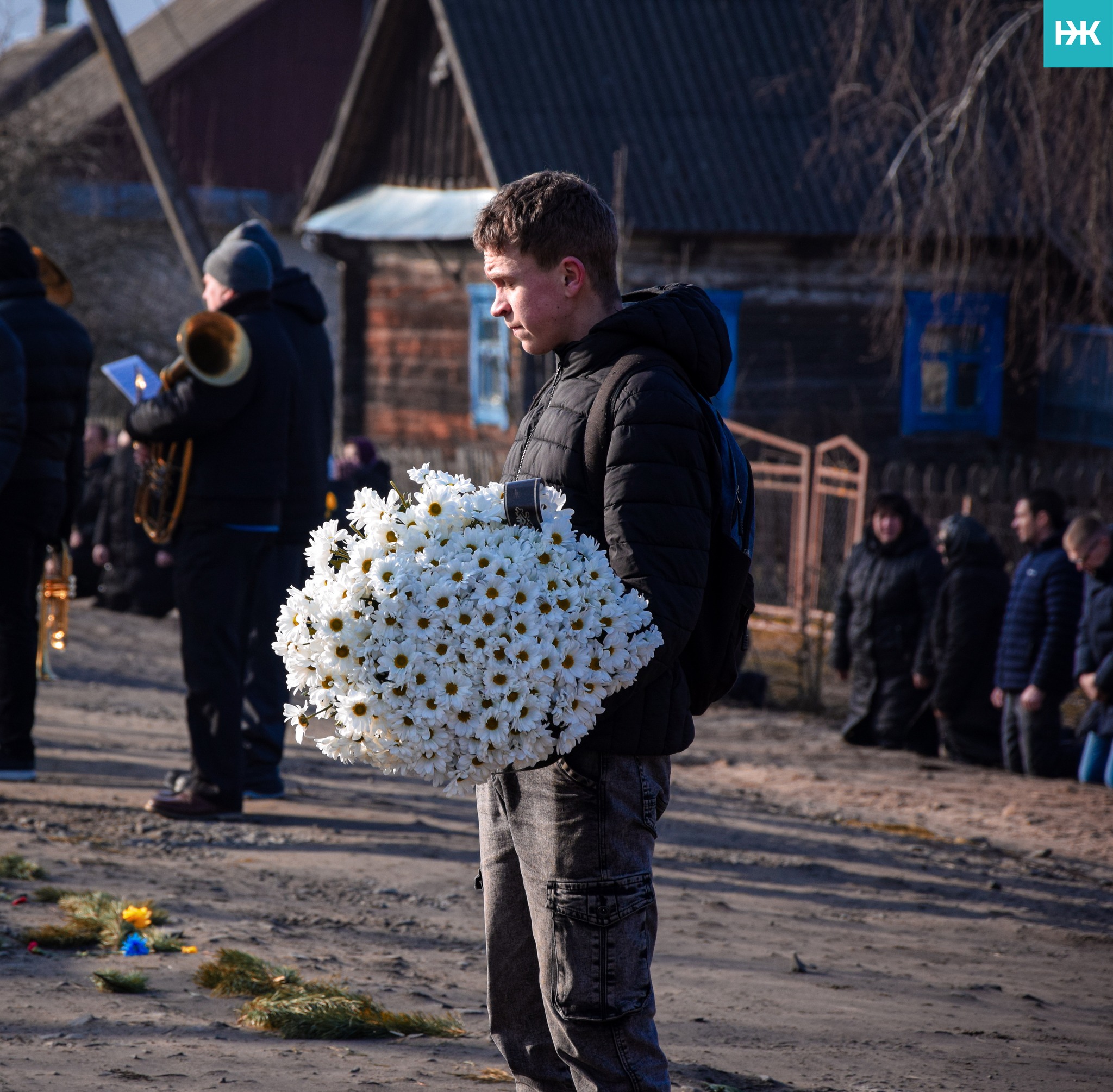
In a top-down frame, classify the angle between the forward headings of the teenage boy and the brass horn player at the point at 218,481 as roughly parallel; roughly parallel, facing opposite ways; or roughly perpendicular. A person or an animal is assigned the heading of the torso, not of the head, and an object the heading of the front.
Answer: roughly parallel

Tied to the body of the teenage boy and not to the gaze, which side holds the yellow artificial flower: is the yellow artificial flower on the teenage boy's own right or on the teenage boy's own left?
on the teenage boy's own right

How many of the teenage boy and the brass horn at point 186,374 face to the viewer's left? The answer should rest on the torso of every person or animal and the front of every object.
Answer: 1

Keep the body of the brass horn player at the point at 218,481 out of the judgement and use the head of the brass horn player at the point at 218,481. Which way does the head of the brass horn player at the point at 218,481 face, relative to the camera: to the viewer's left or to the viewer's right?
to the viewer's left

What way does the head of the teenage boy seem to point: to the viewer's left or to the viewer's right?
to the viewer's left

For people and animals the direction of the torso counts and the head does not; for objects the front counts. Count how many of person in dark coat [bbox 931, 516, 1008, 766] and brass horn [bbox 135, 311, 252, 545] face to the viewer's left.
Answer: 1

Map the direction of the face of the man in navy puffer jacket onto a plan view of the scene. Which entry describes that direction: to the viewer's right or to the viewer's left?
to the viewer's left

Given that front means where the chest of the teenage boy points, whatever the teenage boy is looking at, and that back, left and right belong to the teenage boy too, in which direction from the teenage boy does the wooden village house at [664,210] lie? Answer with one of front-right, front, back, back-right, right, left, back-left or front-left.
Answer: right

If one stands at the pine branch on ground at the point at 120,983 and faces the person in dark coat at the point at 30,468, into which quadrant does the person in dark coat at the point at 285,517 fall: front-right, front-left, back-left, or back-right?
front-right

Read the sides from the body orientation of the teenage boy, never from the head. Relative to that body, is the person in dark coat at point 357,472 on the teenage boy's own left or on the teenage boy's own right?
on the teenage boy's own right

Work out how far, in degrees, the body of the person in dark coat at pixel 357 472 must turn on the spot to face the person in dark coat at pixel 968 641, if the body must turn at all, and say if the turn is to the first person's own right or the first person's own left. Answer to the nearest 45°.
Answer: approximately 90° to the first person's own left
